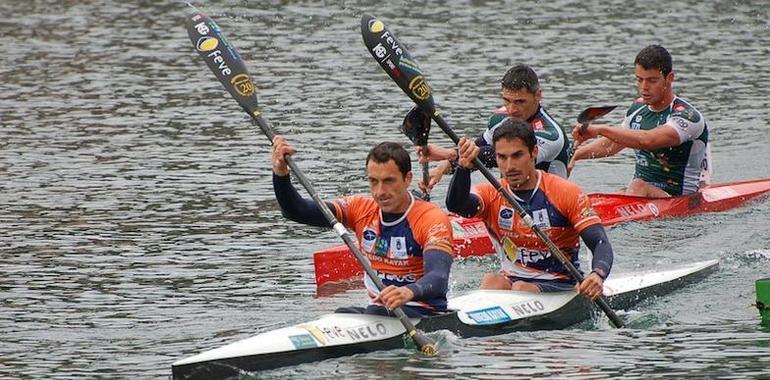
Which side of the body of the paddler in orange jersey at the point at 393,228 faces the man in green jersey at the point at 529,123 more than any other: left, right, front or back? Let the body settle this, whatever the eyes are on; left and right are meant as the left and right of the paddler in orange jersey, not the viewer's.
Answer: back

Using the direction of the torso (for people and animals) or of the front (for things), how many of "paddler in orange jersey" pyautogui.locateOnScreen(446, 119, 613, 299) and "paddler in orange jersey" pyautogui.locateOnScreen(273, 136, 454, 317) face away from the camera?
0

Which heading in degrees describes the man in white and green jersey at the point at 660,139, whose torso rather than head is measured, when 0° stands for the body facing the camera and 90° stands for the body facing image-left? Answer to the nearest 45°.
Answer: approximately 45°

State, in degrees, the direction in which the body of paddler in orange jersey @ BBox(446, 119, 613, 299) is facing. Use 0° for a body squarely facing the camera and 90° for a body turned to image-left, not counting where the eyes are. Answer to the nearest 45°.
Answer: approximately 45°
